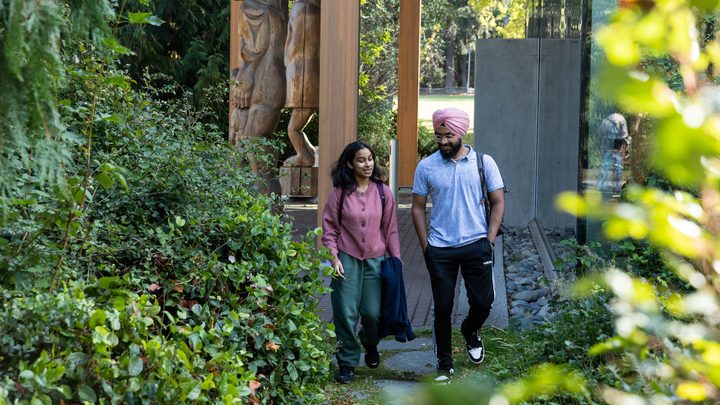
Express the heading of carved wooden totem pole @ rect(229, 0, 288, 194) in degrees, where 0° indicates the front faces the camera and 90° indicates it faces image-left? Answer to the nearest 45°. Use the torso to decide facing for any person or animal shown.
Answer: approximately 45°

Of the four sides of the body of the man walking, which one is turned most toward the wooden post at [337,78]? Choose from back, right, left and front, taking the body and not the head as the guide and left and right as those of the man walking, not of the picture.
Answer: back

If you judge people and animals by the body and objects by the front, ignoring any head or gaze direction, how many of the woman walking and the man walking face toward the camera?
2

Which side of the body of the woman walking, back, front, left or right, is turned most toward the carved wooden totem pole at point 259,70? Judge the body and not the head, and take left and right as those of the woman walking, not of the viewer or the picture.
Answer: back

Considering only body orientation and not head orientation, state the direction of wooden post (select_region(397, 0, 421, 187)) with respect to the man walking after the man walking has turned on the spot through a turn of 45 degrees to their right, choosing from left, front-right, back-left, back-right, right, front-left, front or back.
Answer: back-right

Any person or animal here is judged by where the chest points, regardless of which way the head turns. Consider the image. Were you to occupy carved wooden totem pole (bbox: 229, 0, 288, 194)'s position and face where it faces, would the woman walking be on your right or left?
on your left

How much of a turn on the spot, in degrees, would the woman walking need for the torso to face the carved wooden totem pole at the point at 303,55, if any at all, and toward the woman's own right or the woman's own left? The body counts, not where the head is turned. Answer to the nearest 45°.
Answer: approximately 180°

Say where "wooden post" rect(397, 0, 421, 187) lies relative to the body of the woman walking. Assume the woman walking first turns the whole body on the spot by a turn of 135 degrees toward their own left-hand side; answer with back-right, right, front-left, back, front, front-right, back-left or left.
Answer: front-left

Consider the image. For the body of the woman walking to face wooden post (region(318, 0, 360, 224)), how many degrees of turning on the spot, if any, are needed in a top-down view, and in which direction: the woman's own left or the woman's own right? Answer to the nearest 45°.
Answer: approximately 180°

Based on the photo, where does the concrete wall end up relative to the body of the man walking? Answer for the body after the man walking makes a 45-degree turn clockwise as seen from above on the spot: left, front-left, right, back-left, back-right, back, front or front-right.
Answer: back-right
